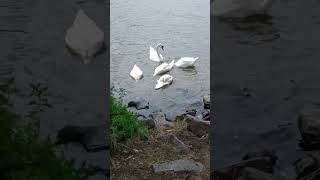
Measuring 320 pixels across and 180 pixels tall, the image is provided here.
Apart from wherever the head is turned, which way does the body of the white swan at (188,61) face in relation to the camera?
to the viewer's left

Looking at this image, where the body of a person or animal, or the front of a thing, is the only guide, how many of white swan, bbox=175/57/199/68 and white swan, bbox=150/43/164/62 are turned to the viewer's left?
1

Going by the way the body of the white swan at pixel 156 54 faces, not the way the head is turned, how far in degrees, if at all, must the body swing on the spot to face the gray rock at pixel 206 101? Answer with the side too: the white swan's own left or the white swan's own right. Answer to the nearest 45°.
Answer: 0° — it already faces it
